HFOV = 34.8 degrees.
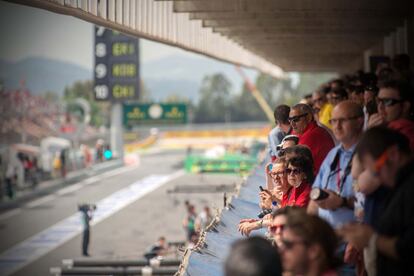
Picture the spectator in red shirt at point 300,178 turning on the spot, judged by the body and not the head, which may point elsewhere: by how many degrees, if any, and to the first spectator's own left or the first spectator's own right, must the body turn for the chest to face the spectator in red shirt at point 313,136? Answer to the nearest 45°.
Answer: approximately 135° to the first spectator's own right

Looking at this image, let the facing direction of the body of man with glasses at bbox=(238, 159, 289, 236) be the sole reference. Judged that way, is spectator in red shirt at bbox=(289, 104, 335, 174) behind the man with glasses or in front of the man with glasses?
behind

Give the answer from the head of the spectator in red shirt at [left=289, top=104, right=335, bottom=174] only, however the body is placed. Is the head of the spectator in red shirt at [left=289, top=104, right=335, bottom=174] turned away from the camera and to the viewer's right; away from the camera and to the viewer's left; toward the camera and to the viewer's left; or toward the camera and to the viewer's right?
toward the camera and to the viewer's left

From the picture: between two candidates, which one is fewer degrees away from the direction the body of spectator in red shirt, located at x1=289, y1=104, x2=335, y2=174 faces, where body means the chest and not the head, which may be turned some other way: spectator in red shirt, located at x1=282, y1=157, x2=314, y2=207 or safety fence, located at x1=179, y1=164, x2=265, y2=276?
the safety fence

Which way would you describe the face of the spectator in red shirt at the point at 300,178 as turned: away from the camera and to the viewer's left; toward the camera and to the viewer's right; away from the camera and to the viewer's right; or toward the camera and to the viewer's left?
toward the camera and to the viewer's left

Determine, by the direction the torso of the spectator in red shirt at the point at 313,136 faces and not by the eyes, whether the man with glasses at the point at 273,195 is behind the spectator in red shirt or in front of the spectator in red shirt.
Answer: in front

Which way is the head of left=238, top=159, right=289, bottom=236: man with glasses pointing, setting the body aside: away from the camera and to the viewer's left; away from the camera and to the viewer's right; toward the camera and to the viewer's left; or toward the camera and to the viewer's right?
toward the camera and to the viewer's left

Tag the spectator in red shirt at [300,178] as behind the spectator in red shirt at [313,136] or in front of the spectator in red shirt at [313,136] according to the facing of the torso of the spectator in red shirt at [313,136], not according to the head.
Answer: in front
